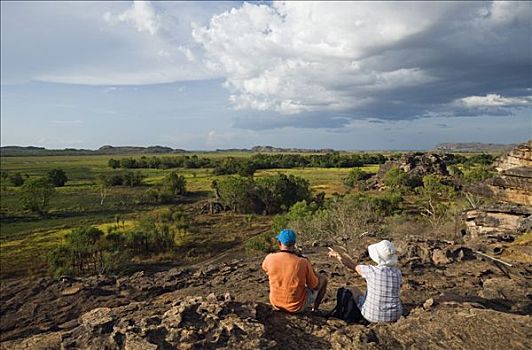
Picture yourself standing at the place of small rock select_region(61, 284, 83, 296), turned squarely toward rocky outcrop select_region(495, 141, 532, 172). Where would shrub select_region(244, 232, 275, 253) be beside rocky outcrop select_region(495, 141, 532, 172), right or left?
left

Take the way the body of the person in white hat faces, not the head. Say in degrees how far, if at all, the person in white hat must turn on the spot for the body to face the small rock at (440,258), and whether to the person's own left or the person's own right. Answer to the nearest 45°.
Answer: approximately 45° to the person's own right

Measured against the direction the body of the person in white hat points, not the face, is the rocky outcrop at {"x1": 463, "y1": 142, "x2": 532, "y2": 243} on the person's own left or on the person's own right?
on the person's own right

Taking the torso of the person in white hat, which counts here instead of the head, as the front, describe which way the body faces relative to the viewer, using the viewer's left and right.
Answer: facing away from the viewer and to the left of the viewer
